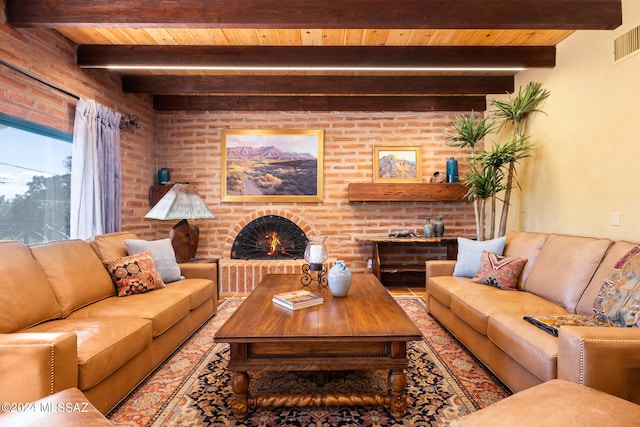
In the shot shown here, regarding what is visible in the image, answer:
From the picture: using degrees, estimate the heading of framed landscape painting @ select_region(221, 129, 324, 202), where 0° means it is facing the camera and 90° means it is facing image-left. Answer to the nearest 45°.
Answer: approximately 0°

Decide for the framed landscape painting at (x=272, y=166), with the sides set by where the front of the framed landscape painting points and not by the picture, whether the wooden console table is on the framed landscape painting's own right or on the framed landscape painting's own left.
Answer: on the framed landscape painting's own left

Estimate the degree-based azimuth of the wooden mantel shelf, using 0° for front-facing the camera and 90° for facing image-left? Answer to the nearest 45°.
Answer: approximately 0°

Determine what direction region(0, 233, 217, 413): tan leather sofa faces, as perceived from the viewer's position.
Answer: facing the viewer and to the right of the viewer

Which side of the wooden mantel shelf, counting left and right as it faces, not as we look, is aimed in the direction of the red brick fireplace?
right

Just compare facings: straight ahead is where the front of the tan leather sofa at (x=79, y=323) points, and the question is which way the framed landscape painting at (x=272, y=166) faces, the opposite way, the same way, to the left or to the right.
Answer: to the right

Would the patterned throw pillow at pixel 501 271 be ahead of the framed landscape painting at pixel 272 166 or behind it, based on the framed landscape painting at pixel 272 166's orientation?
ahead

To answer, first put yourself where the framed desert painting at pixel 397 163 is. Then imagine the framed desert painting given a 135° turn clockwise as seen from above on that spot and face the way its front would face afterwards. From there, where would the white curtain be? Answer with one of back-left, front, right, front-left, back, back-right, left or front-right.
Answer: left

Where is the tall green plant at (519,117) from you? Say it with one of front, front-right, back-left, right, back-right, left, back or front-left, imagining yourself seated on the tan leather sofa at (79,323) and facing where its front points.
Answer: front-left

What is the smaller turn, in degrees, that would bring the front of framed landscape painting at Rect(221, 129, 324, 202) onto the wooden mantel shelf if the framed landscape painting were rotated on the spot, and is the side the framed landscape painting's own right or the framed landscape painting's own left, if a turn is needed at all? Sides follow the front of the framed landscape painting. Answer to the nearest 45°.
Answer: approximately 90° to the framed landscape painting's own left
